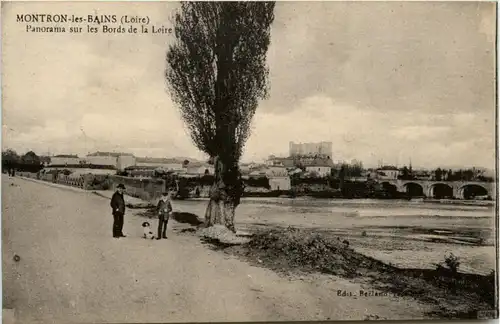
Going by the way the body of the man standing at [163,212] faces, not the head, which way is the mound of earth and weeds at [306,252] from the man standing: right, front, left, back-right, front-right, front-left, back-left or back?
left

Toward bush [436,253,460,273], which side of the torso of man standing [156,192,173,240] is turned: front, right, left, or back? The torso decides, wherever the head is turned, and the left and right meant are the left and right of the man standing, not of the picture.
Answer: left

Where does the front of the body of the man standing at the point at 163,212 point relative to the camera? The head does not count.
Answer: toward the camera

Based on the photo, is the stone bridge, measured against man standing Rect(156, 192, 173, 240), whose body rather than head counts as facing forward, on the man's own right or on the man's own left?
on the man's own left
